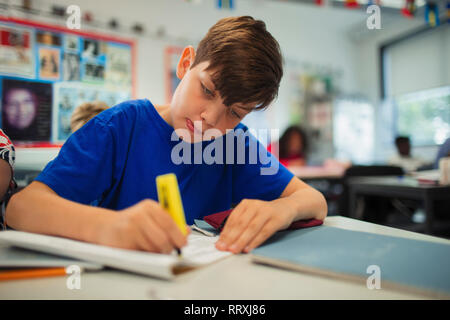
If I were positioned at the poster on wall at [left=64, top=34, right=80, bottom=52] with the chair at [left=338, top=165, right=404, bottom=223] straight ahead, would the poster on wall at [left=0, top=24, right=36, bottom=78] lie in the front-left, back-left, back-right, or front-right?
back-right

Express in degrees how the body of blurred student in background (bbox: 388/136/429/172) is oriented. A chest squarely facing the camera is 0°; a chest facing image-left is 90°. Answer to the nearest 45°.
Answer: approximately 0°

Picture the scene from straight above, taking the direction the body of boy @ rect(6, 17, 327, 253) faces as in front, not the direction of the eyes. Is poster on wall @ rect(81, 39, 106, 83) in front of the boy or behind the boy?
behind

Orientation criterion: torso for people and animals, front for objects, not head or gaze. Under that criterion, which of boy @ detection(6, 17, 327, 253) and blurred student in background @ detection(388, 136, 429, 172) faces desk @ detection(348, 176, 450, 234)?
the blurred student in background

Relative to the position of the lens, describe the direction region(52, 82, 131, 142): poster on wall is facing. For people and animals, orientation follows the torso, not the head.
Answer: facing the viewer and to the right of the viewer

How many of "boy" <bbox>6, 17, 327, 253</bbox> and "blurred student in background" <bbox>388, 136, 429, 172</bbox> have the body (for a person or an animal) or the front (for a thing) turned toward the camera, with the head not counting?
2

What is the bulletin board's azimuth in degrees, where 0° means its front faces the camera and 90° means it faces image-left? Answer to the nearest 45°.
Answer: approximately 315°

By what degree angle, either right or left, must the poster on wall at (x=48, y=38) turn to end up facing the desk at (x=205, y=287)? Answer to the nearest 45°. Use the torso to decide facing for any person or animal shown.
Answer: approximately 45° to its right
